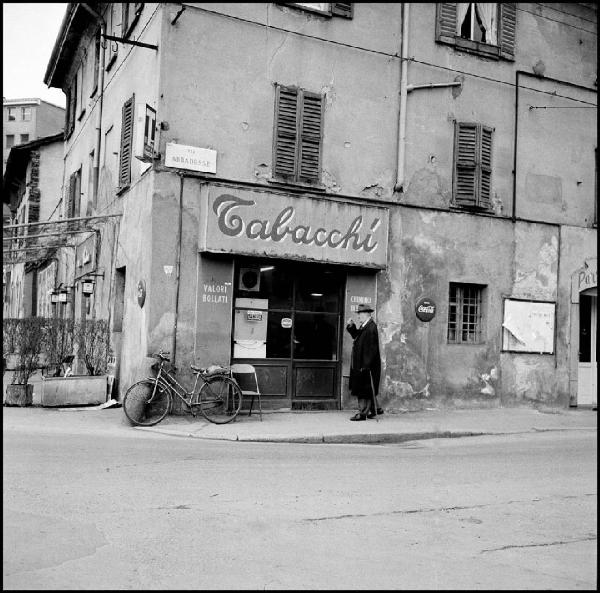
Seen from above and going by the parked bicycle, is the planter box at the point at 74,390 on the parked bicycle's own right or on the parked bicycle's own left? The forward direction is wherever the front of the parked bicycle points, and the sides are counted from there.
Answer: on the parked bicycle's own right

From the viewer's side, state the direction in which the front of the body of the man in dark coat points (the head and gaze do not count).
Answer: to the viewer's left

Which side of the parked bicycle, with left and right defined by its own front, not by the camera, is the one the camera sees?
left

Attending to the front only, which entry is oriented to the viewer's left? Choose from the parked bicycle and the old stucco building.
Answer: the parked bicycle

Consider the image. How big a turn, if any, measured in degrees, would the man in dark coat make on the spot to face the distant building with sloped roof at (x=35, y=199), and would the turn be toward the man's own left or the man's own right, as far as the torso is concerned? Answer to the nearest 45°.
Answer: approximately 45° to the man's own right

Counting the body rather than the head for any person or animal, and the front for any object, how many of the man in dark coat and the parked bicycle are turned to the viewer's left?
2

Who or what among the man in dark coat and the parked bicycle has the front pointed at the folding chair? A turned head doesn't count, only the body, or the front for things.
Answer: the man in dark coat

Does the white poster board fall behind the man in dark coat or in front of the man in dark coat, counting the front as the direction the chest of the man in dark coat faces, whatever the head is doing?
behind

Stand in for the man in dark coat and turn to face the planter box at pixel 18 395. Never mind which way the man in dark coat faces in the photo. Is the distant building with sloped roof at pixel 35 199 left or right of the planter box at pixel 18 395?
right

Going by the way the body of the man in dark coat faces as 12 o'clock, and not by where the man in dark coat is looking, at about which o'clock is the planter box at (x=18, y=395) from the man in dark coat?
The planter box is roughly at 12 o'clock from the man in dark coat.

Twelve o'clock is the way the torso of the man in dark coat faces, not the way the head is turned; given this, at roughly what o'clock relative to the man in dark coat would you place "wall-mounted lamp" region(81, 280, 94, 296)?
The wall-mounted lamp is roughly at 1 o'clock from the man in dark coat.

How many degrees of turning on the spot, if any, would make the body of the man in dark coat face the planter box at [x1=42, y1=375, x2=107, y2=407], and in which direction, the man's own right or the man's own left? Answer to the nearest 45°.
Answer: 0° — they already face it

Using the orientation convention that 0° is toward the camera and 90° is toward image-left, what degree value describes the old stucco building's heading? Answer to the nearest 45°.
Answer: approximately 315°

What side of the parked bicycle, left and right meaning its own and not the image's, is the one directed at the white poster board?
back

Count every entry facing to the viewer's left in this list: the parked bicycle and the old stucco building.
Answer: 1
